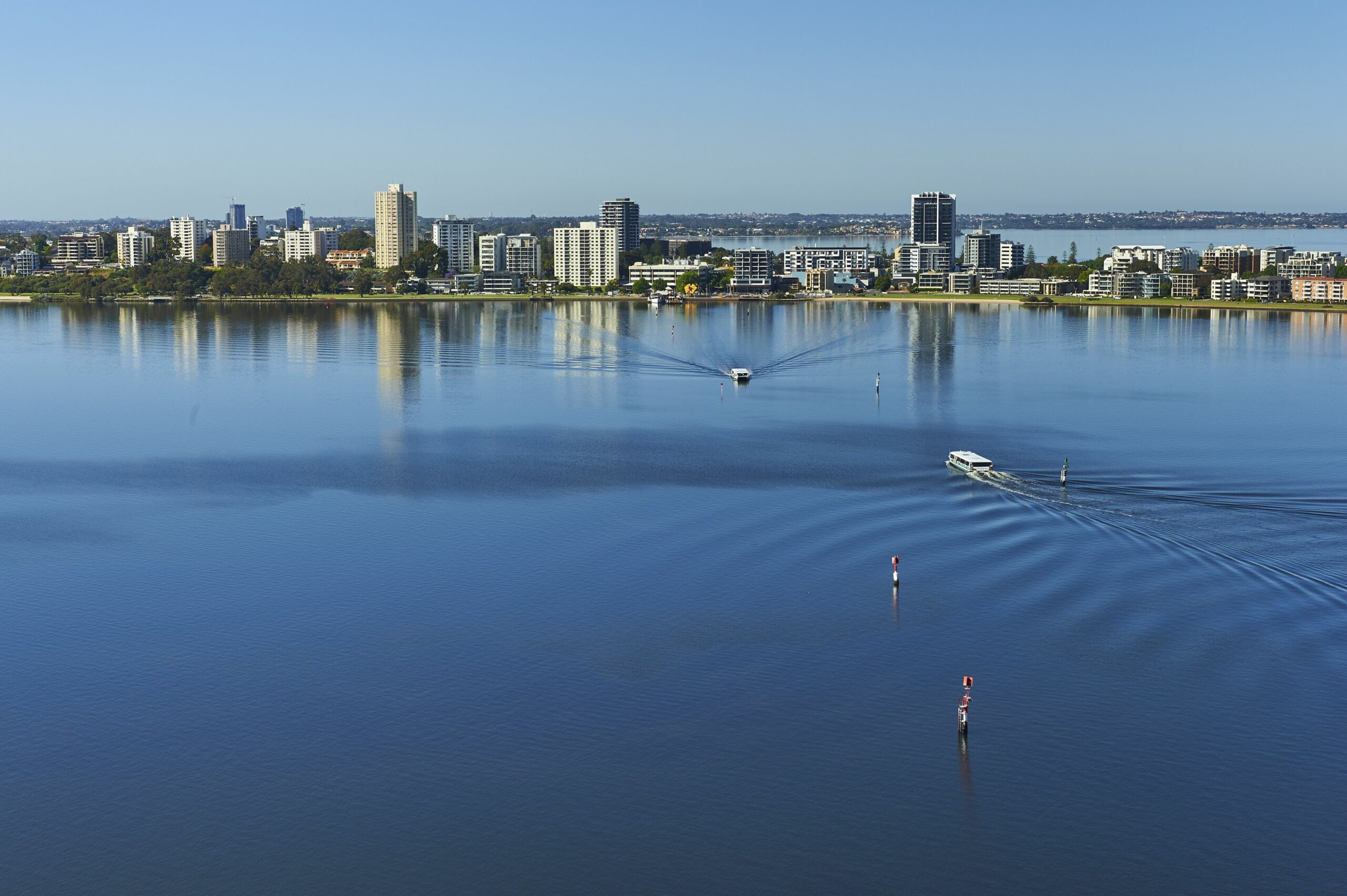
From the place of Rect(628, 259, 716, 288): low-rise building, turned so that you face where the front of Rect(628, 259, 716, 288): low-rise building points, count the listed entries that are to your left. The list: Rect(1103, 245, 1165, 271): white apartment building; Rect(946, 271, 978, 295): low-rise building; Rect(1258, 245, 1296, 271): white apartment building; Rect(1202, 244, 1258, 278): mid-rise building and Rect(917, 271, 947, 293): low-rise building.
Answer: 5

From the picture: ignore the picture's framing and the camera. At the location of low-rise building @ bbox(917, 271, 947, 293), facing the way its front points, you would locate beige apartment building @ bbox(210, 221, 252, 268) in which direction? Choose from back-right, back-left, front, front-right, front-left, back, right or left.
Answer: right

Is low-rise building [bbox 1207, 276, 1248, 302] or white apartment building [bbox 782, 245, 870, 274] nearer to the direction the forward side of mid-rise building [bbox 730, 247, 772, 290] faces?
the low-rise building

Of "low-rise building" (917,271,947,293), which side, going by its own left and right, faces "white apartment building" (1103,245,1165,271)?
left

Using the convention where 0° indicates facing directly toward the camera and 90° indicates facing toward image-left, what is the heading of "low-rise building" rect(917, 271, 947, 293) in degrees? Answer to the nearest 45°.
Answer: approximately 0°

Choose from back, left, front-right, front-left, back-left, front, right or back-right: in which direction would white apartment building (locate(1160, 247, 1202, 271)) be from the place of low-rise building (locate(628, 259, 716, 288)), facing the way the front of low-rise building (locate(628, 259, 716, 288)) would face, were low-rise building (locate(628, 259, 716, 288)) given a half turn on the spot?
right

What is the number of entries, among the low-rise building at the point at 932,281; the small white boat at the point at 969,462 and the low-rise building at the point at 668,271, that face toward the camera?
2

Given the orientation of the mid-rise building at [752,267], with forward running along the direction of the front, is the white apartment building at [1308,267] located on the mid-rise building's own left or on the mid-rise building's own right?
on the mid-rise building's own left

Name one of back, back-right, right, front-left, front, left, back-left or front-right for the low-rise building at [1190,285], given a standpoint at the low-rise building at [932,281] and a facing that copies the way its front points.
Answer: front-left

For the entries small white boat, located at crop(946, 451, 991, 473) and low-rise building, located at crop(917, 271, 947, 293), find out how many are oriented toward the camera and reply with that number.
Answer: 1

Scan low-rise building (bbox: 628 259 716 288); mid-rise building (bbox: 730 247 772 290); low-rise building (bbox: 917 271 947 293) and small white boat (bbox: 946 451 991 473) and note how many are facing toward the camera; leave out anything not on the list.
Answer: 3

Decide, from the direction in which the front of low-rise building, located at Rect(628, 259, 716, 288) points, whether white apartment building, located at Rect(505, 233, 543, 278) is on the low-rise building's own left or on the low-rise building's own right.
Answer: on the low-rise building's own right
